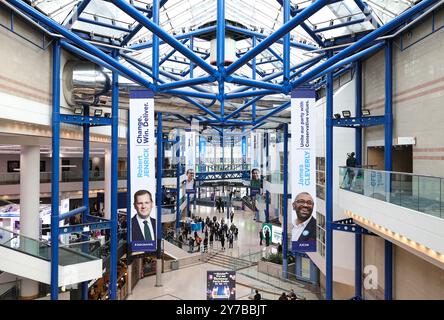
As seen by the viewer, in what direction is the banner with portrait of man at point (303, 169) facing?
toward the camera

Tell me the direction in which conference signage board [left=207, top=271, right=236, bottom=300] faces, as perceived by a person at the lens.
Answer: facing the viewer

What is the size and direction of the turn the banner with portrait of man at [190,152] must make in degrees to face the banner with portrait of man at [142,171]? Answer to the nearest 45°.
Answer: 0° — it already faces it

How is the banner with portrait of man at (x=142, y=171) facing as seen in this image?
toward the camera

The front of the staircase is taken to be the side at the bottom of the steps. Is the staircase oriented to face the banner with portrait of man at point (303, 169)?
no

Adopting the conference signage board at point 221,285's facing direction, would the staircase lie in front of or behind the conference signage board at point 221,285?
behind

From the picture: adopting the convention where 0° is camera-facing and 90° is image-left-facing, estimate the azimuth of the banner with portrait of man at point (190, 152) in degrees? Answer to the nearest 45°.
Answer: approximately 0°

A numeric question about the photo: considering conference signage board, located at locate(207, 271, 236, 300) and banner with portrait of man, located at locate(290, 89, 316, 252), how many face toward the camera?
2

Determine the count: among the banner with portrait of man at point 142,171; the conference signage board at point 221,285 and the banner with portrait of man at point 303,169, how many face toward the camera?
3

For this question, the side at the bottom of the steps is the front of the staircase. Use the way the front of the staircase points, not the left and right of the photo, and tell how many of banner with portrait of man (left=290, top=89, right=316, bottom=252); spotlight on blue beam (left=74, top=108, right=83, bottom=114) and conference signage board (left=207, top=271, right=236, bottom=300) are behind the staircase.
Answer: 0

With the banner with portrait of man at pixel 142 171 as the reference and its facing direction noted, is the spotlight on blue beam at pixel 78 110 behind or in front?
in front

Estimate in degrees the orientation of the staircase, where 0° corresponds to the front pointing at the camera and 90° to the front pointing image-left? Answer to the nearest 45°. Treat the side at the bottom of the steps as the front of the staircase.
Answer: approximately 45°

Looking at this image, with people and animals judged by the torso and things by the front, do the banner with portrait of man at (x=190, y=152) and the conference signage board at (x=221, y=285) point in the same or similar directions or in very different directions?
same or similar directions
